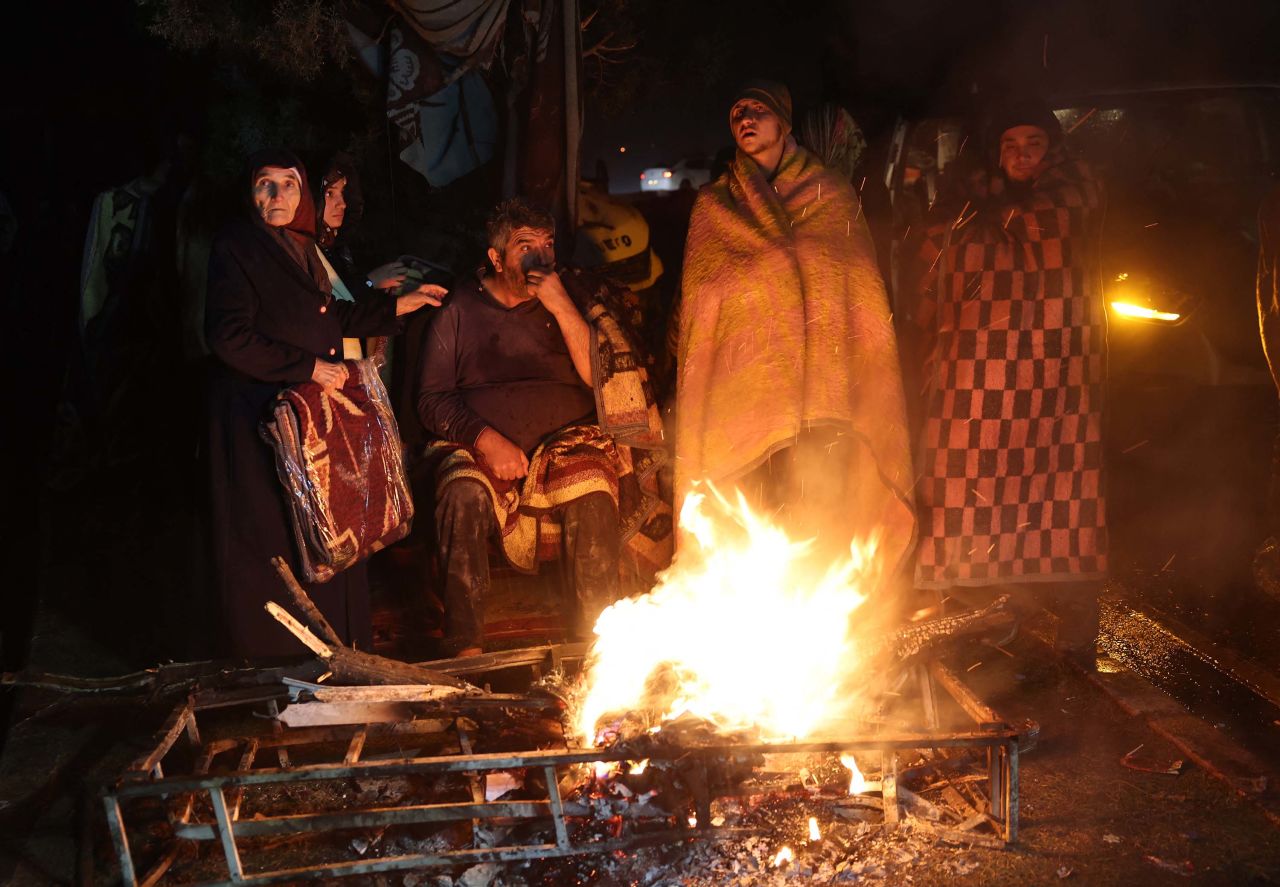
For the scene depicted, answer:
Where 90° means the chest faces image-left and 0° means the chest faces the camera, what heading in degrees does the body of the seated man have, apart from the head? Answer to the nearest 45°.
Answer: approximately 0°

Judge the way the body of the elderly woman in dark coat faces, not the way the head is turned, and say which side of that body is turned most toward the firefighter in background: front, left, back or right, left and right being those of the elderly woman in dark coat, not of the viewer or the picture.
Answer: left

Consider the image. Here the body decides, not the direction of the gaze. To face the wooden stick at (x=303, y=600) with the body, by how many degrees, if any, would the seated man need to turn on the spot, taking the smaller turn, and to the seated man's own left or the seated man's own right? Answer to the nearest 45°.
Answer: approximately 45° to the seated man's own right

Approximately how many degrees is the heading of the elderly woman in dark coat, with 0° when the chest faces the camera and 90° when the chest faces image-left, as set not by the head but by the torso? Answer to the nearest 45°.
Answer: approximately 315°

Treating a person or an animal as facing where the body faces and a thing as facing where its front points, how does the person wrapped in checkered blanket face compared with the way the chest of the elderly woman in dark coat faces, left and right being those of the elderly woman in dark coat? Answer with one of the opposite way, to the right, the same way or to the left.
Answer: to the right

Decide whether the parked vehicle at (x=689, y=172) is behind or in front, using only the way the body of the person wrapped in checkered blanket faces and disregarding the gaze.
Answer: behind

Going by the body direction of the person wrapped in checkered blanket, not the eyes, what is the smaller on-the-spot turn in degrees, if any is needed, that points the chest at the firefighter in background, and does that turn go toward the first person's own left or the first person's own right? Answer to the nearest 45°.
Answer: approximately 135° to the first person's own right

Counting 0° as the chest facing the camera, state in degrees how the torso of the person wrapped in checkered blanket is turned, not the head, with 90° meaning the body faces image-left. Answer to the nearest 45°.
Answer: approximately 0°

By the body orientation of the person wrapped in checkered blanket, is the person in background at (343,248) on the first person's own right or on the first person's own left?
on the first person's own right

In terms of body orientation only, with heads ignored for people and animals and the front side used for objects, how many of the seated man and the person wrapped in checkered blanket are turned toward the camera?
2

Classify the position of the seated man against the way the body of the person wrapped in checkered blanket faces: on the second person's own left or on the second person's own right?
on the second person's own right

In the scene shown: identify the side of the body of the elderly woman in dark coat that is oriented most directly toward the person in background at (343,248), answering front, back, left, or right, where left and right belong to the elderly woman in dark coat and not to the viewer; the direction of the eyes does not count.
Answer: left
